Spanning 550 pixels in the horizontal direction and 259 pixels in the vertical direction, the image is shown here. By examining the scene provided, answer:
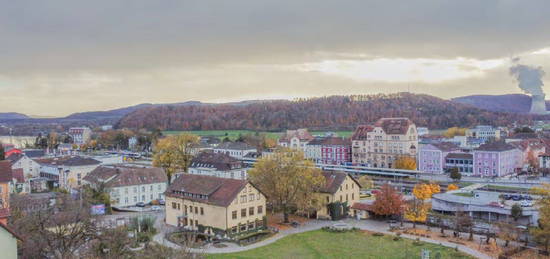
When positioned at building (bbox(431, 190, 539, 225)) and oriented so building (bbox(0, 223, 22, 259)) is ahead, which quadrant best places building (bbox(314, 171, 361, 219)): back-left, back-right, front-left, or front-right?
front-right

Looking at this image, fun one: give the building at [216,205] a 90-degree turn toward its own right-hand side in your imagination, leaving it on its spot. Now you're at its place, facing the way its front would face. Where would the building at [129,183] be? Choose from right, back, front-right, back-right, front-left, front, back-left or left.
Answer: front

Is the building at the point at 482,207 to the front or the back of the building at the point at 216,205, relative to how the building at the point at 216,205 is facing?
to the back

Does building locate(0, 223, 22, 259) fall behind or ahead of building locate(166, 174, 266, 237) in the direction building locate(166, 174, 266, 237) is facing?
ahead

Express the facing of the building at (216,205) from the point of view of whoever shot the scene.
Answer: facing the viewer and to the left of the viewer

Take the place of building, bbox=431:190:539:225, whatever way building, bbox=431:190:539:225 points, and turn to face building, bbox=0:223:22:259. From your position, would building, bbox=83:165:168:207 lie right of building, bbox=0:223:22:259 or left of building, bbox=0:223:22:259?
right

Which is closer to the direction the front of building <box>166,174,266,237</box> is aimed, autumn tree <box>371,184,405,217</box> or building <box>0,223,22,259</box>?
the building

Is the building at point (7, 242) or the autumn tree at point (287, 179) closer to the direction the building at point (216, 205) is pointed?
the building

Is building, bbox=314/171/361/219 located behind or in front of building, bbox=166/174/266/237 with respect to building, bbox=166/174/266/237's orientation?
behind

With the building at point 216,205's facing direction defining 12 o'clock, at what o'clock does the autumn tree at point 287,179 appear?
The autumn tree is roughly at 7 o'clock from the building.

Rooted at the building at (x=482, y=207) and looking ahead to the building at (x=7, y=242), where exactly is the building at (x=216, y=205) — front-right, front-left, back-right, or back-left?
front-right

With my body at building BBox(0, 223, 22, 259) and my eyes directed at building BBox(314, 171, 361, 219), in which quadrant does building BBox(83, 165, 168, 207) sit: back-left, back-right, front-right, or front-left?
front-left

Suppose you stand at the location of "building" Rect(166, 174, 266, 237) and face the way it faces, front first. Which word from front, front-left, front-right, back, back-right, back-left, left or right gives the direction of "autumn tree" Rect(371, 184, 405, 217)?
back-left

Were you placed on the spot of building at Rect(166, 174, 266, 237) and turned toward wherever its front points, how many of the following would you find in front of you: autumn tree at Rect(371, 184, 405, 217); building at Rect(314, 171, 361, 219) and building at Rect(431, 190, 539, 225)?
0

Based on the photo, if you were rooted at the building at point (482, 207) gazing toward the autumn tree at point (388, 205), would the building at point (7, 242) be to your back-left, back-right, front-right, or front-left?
front-left
